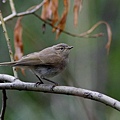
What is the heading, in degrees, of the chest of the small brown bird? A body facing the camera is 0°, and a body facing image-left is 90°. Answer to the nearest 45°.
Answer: approximately 270°
